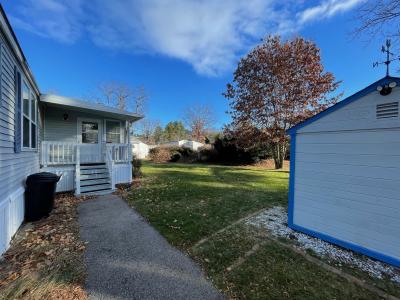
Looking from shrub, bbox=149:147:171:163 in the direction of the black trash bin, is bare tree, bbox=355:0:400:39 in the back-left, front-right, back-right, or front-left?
front-left

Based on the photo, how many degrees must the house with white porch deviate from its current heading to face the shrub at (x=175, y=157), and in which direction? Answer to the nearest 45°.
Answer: approximately 135° to its left

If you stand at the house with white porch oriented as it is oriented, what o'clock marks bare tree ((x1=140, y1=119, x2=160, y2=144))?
The bare tree is roughly at 7 o'clock from the house with white porch.

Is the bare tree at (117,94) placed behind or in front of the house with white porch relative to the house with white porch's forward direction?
behind

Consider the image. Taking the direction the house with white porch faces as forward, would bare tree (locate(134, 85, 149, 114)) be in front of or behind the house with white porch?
behind

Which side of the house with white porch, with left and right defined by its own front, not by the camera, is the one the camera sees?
front

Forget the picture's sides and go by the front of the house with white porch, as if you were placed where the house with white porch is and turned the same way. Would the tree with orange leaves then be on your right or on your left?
on your left

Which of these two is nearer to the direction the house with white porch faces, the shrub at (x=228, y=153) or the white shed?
the white shed

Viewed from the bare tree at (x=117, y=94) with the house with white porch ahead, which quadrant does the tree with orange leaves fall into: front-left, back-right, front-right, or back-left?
front-left

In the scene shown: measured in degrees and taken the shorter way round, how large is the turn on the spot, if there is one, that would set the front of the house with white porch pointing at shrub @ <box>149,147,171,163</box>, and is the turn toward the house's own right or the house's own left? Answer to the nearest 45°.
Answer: approximately 135° to the house's own left
